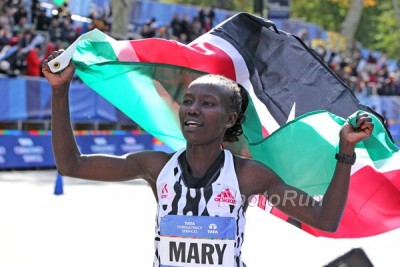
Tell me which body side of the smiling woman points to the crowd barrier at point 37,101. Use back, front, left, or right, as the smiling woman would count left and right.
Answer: back

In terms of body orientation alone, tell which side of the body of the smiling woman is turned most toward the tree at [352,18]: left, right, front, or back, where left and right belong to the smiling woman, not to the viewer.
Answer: back

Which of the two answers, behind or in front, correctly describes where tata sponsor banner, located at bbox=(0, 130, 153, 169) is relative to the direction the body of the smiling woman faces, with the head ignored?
behind

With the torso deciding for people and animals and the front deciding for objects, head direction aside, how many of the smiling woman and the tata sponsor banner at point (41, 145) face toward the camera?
2

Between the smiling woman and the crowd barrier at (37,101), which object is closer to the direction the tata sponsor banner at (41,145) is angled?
the smiling woman

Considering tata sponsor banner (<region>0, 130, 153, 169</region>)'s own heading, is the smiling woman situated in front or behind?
in front

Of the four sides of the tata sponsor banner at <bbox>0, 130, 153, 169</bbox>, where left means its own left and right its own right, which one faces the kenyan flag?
front

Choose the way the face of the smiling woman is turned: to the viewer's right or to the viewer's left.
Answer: to the viewer's left

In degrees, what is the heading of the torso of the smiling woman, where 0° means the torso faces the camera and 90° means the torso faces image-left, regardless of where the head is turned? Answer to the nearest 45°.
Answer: approximately 0°

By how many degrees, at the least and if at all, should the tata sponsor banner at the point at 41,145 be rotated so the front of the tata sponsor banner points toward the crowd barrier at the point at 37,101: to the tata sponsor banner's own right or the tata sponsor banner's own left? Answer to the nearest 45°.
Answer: approximately 180°

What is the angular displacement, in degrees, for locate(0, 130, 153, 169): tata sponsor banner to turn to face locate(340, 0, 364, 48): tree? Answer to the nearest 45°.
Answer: approximately 135° to its left
